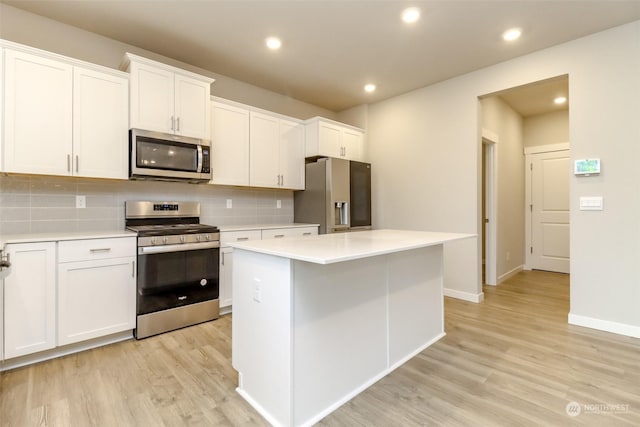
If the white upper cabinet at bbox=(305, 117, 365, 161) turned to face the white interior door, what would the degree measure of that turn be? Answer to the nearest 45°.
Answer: approximately 45° to its left

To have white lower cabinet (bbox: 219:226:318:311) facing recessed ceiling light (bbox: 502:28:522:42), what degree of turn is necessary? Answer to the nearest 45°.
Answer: approximately 45° to its left

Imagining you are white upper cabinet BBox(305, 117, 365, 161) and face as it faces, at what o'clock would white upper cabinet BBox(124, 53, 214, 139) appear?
white upper cabinet BBox(124, 53, 214, 139) is roughly at 3 o'clock from white upper cabinet BBox(305, 117, 365, 161).

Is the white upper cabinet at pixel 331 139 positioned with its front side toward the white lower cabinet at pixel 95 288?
no

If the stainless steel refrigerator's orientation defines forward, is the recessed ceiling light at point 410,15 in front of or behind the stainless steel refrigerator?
in front

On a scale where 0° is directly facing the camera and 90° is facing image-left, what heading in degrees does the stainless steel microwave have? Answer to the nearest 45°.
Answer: approximately 315°

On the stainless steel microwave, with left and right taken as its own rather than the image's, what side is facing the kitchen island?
front

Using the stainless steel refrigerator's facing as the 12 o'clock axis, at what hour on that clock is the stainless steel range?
The stainless steel range is roughly at 3 o'clock from the stainless steel refrigerator.

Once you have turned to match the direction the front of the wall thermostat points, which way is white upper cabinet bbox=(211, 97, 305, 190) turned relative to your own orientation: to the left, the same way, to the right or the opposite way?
to the left

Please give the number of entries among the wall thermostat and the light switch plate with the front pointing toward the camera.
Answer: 2

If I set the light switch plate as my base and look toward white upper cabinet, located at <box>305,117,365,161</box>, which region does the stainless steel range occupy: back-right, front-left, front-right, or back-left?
front-left

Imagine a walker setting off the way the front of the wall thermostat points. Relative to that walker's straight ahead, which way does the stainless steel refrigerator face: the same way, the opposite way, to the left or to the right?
to the left

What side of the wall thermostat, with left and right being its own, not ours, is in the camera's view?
front

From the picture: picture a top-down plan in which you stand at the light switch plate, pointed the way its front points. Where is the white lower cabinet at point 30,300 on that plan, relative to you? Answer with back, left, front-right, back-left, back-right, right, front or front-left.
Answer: front-right

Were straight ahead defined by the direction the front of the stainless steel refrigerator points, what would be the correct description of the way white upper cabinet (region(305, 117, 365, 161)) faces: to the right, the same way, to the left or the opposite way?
the same way

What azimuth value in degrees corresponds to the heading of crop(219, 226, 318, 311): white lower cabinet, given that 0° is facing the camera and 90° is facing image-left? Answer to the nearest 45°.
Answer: approximately 315°

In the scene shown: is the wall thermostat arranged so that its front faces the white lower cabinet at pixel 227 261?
no

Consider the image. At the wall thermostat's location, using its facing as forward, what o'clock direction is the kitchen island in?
The kitchen island is roughly at 1 o'clock from the wall thermostat.

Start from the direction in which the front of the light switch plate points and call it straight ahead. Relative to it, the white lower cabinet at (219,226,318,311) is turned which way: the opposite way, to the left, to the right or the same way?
to the left
